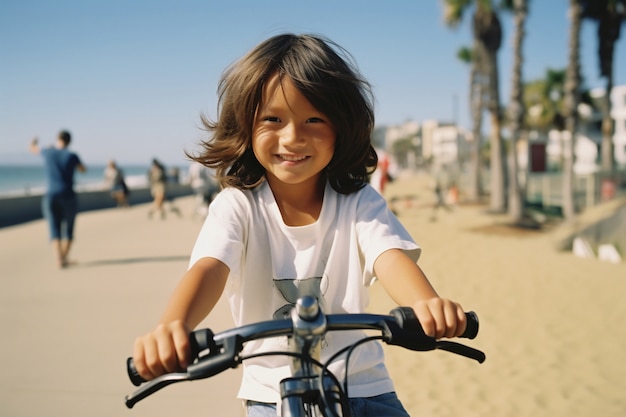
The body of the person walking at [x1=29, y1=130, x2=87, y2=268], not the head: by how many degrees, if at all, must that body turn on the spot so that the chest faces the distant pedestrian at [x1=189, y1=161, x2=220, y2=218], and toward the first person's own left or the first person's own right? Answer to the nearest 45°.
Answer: approximately 45° to the first person's own right

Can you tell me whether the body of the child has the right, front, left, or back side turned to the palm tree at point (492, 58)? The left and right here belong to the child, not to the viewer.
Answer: back

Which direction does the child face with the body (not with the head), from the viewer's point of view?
toward the camera

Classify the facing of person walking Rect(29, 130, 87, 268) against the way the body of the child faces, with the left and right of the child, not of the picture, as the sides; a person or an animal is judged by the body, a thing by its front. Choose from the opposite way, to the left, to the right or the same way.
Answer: the opposite way

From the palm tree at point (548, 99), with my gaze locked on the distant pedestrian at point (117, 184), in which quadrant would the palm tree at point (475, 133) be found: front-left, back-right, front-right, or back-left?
front-left

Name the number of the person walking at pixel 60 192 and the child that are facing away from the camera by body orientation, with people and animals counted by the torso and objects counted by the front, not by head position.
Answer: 1

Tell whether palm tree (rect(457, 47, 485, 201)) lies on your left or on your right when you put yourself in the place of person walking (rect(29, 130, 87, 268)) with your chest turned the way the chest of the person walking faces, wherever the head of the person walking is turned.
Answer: on your right

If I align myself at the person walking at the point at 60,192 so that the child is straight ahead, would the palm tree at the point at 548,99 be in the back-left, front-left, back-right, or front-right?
back-left

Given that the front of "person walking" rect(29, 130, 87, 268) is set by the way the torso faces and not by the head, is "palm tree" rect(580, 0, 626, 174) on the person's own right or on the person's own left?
on the person's own right

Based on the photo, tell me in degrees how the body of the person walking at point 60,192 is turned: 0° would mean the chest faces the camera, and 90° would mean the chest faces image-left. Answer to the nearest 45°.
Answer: approximately 180°

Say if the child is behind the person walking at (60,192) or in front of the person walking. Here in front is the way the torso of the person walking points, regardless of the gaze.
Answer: behind

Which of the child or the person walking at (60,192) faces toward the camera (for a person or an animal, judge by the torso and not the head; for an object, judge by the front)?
the child

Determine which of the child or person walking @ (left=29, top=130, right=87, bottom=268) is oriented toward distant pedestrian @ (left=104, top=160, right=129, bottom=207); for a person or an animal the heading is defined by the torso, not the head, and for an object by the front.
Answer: the person walking
